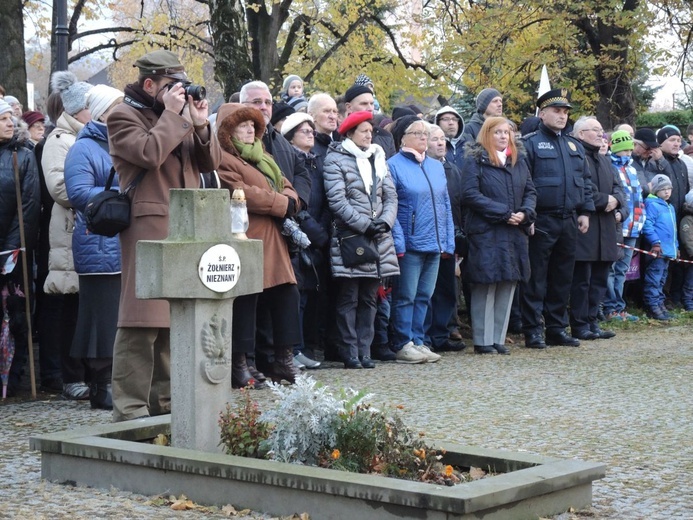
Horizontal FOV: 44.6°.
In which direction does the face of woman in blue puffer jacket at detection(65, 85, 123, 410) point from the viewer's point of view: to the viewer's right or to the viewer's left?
to the viewer's right

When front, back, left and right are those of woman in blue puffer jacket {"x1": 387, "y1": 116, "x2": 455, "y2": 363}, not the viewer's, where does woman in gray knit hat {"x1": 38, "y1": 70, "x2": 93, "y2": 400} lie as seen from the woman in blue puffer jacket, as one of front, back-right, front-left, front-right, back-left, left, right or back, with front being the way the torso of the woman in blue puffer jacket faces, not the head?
right

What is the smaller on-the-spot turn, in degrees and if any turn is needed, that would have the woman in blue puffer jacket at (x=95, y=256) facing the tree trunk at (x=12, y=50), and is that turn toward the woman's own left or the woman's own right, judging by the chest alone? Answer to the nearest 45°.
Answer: approximately 90° to the woman's own left

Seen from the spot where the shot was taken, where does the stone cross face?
facing the viewer and to the right of the viewer

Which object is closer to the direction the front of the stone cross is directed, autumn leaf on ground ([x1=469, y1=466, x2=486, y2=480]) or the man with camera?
the autumn leaf on ground

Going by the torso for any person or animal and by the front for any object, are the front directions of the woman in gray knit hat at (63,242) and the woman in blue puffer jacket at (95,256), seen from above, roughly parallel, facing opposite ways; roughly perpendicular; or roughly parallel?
roughly parallel

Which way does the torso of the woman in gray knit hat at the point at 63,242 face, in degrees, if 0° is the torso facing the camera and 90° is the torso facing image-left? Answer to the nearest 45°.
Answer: approximately 270°

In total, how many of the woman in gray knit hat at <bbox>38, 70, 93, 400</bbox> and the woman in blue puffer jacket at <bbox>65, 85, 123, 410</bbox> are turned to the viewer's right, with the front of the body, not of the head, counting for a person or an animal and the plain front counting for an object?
2

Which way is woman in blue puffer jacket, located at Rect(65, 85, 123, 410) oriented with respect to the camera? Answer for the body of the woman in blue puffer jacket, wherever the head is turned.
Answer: to the viewer's right

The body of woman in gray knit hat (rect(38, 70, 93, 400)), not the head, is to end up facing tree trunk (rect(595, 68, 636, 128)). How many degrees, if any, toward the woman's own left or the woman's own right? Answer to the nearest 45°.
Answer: approximately 45° to the woman's own left
